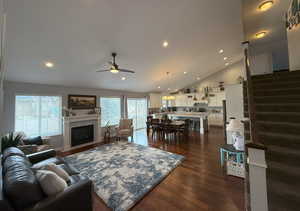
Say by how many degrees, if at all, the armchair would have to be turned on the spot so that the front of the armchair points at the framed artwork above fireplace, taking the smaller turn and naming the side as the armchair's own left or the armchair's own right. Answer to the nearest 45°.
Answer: approximately 45° to the armchair's own right

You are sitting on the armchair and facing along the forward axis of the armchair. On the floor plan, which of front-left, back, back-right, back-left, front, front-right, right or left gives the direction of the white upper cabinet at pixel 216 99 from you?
back-left

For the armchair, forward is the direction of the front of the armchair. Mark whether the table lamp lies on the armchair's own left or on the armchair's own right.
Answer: on the armchair's own left

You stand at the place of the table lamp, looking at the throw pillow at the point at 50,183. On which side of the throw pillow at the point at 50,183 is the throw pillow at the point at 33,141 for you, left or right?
right
